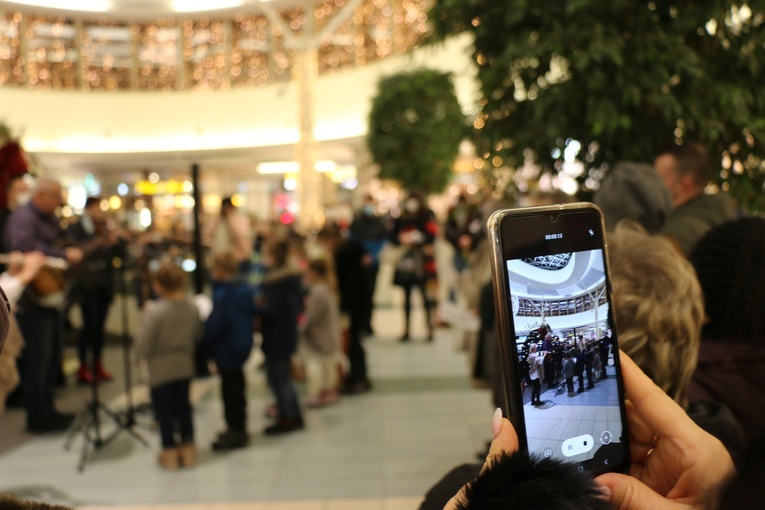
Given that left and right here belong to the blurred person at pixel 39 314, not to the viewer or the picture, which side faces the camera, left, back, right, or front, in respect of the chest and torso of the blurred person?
right

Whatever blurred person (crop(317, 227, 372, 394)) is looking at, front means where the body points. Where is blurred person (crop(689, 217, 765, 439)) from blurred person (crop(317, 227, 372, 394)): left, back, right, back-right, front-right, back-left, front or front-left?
left

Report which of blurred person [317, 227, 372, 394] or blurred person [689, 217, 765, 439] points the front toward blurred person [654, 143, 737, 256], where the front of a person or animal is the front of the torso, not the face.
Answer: blurred person [689, 217, 765, 439]

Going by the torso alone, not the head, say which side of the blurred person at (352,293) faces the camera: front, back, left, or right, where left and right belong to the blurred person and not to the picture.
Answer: left

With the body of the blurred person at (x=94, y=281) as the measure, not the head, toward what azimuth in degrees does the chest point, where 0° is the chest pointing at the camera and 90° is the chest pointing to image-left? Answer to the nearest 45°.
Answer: approximately 315°

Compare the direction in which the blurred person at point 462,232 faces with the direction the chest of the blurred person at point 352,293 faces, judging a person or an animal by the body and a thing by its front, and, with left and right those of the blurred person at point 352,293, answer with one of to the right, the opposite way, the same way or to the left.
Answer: to the left

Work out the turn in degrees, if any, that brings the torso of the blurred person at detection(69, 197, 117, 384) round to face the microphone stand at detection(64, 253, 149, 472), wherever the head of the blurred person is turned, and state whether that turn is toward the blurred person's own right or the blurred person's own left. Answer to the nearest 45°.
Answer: approximately 45° to the blurred person's own right

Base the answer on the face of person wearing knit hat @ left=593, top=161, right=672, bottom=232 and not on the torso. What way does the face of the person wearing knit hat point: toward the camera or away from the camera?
away from the camera

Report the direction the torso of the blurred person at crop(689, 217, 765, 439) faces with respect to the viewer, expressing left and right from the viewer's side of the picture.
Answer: facing away from the viewer

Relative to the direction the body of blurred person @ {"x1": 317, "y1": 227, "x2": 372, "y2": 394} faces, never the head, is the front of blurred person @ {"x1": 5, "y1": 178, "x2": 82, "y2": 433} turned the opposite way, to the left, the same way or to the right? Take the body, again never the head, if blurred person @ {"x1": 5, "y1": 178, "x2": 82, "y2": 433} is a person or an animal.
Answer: the opposite way

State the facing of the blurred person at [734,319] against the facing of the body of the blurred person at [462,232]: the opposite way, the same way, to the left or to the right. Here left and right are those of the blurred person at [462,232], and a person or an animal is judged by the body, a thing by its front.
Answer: the opposite way
